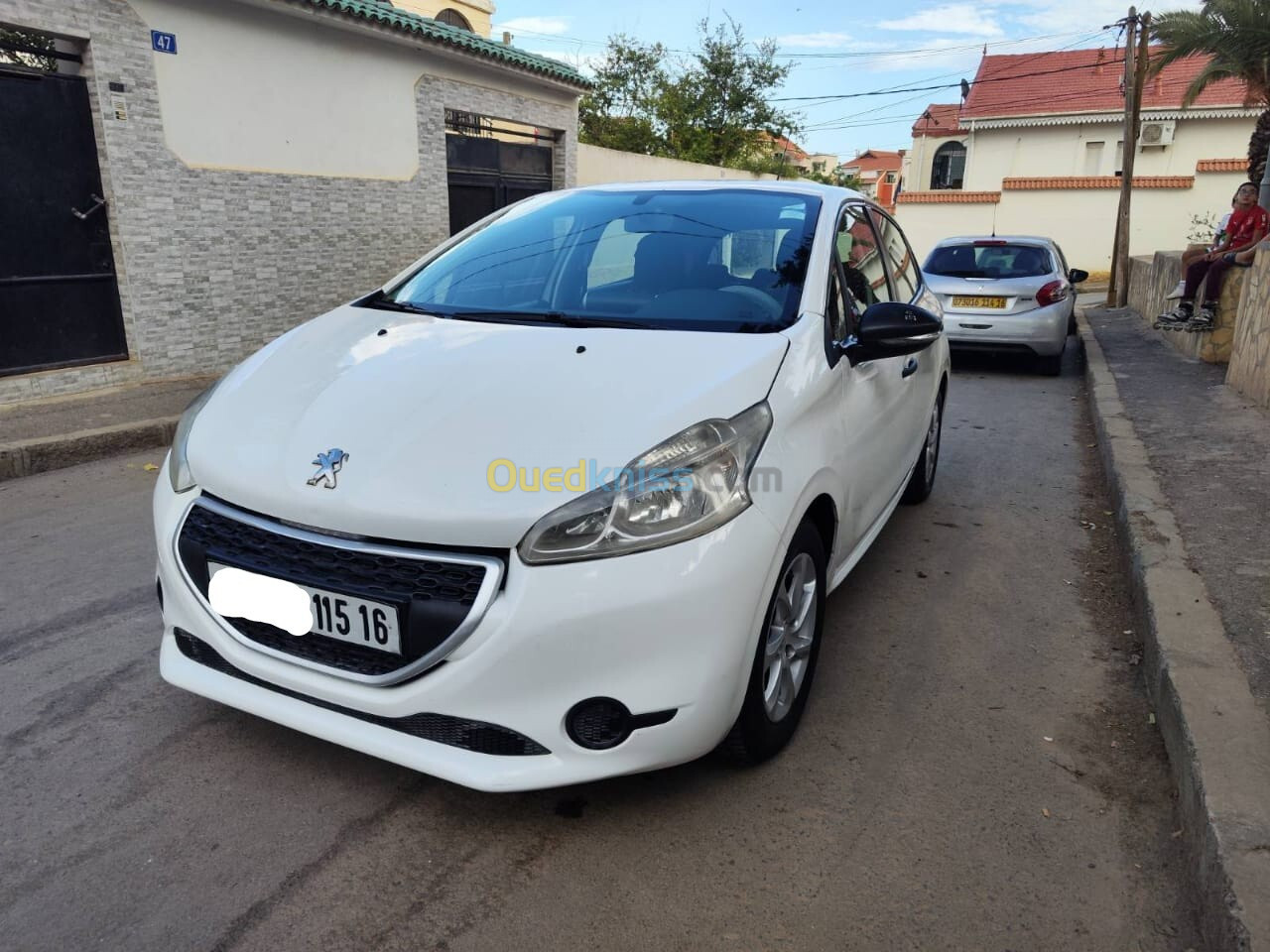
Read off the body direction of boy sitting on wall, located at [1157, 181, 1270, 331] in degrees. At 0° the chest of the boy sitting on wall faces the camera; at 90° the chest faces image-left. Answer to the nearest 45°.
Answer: approximately 45°

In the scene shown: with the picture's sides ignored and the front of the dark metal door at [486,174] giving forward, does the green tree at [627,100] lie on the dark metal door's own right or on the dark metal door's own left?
on the dark metal door's own left

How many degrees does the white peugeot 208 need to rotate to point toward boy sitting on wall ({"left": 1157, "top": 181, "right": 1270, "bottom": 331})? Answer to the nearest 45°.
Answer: approximately 180°

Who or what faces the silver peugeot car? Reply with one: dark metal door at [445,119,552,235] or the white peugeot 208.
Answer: the dark metal door

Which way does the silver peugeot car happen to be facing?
away from the camera

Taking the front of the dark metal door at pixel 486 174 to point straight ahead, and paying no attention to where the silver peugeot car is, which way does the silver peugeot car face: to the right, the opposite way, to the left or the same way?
to the left

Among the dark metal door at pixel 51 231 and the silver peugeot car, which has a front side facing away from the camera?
the silver peugeot car

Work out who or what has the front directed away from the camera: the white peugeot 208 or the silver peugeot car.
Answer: the silver peugeot car

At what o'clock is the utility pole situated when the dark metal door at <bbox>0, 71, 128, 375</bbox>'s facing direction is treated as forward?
The utility pole is roughly at 10 o'clock from the dark metal door.

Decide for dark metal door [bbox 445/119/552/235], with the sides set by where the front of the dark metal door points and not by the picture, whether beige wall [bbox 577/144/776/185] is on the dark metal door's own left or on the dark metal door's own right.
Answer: on the dark metal door's own left

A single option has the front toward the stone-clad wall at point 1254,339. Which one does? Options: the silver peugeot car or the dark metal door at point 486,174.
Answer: the dark metal door
